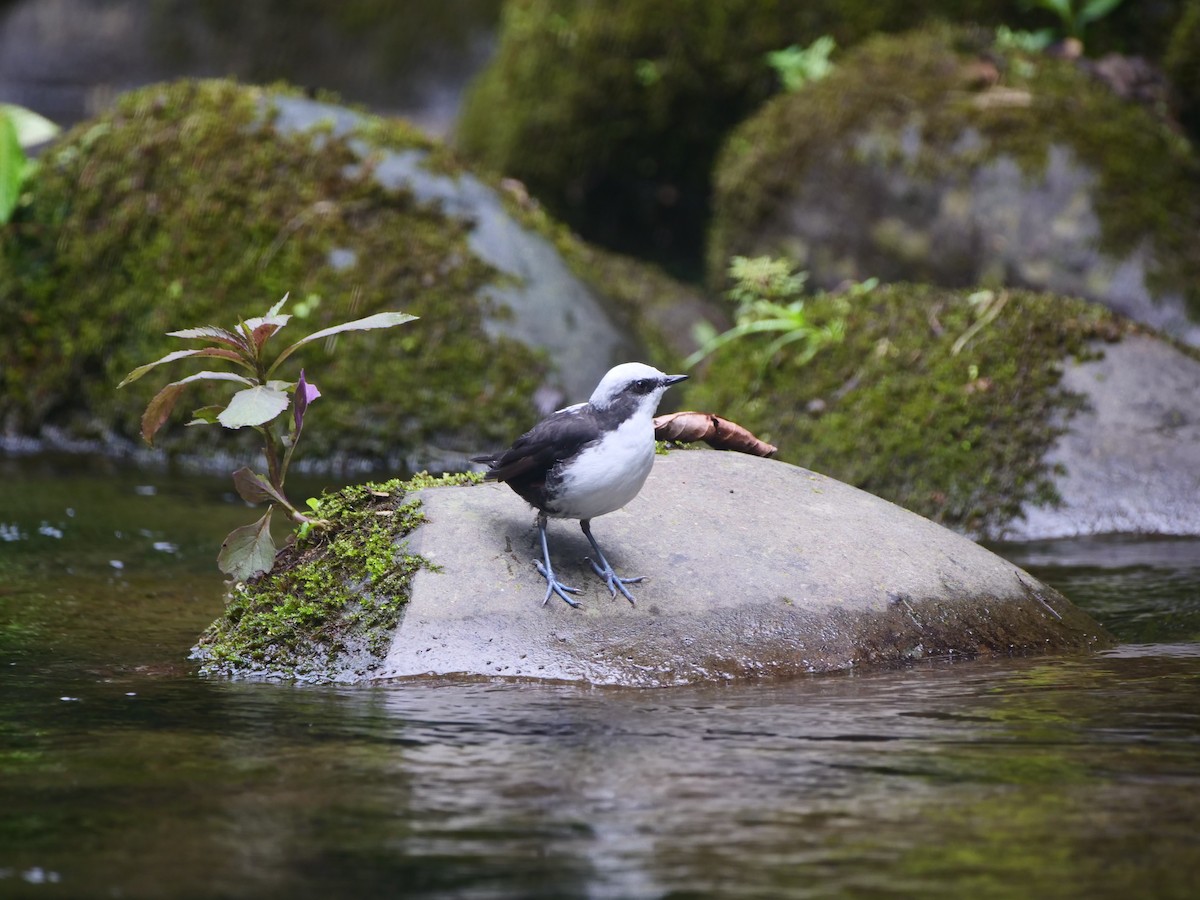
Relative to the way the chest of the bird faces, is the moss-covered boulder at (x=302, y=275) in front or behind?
behind

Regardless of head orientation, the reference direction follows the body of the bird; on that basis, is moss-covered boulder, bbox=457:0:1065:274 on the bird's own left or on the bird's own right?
on the bird's own left

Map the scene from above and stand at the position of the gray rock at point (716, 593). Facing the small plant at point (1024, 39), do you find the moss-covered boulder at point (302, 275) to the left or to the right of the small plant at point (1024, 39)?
left

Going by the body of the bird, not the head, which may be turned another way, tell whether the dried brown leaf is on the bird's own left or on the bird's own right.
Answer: on the bird's own left

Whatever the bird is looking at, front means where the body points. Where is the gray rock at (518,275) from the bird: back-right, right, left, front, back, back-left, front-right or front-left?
back-left

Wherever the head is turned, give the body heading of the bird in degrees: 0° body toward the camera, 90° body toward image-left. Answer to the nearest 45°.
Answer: approximately 315°

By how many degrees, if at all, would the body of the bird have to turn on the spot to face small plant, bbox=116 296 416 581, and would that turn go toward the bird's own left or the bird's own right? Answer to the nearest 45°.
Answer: approximately 135° to the bird's own right

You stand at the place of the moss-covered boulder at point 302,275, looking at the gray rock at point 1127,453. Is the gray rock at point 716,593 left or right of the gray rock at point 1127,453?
right

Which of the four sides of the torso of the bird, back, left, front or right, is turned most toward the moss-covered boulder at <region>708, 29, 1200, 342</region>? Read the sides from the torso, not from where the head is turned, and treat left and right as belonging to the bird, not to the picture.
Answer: left
